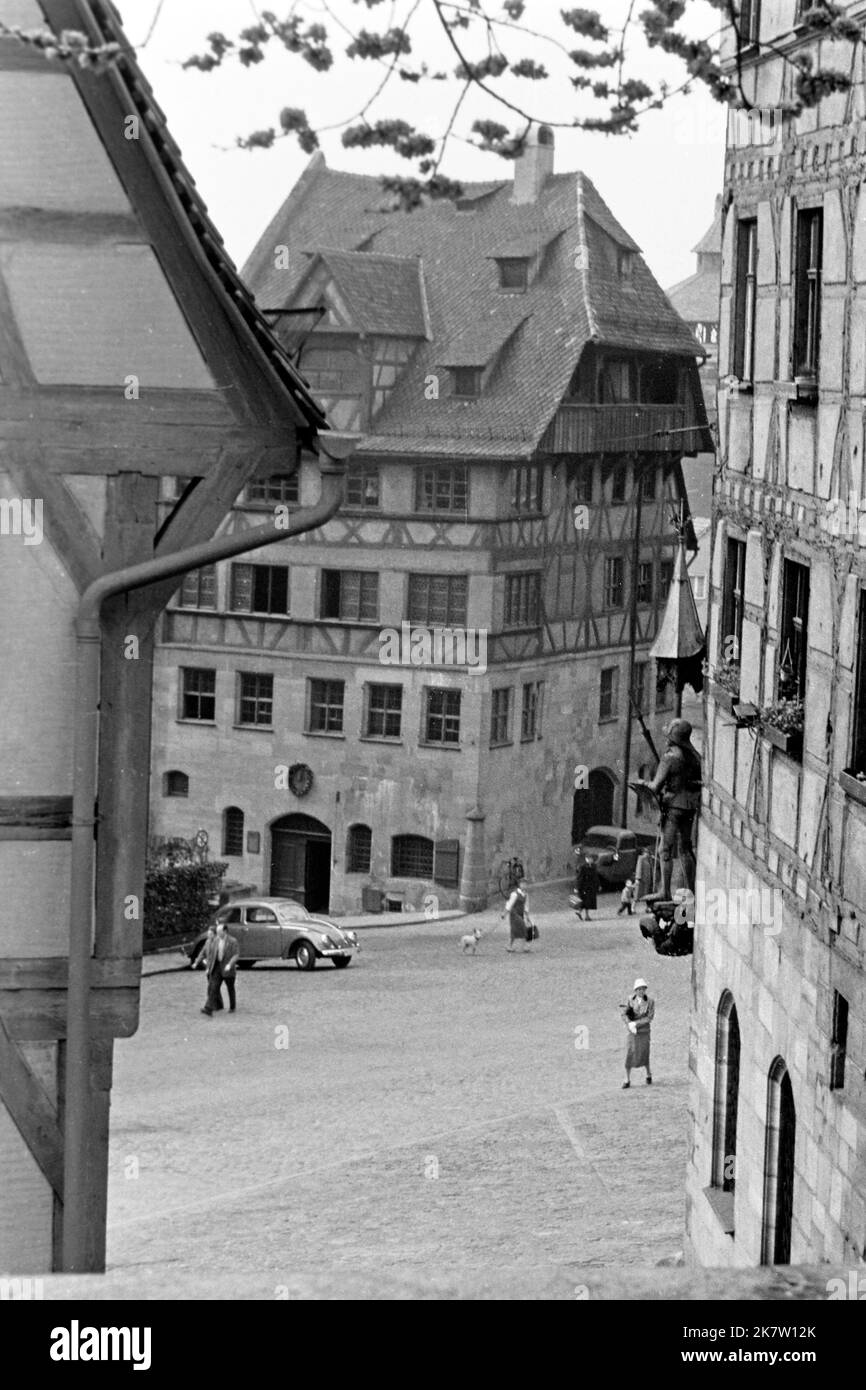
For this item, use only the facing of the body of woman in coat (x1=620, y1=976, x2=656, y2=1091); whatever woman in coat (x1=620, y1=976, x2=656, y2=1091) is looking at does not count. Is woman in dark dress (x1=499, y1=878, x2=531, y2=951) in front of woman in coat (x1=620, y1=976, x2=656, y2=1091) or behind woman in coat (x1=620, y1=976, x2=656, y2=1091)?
behind

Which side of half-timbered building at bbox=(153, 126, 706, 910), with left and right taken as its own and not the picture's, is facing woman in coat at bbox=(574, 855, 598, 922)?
left

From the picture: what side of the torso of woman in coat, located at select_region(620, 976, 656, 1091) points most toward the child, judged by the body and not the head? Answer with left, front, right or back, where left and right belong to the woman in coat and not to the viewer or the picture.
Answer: back

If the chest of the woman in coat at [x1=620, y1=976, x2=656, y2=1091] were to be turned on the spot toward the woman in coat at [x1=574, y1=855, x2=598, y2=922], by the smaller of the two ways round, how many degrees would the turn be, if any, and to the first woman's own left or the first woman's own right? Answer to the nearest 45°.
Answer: approximately 180°

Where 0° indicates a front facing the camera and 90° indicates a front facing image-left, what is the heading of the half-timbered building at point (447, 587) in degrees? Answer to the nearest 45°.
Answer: approximately 45°

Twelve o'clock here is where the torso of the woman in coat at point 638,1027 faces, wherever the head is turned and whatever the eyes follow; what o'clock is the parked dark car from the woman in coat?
The parked dark car is roughly at 6 o'clock from the woman in coat.

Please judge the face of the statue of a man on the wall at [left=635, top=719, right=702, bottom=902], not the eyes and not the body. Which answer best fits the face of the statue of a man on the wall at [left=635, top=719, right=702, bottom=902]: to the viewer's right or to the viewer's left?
to the viewer's left

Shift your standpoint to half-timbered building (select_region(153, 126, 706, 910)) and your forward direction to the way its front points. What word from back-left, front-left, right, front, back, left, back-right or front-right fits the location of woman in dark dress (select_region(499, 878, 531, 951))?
front-left

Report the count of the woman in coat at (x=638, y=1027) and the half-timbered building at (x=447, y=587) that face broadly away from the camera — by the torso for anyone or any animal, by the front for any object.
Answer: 0

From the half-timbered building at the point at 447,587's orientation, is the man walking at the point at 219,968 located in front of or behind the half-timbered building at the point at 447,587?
in front

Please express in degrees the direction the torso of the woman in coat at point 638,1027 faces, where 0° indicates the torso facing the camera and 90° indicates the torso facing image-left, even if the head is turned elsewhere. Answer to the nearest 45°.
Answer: approximately 0°
